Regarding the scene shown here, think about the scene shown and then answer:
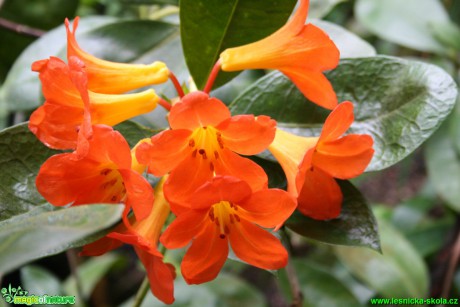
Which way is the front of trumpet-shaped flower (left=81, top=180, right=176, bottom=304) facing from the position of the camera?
facing to the left of the viewer

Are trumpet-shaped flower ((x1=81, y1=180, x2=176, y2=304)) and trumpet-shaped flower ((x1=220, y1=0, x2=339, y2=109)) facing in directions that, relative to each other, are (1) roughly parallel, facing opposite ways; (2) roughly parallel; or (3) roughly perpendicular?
roughly parallel, facing opposite ways

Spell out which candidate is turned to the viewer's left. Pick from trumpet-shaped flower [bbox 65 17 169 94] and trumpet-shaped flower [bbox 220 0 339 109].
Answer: trumpet-shaped flower [bbox 65 17 169 94]

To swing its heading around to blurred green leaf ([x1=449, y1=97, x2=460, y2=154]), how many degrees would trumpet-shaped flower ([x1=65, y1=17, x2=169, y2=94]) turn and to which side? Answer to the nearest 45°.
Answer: approximately 180°

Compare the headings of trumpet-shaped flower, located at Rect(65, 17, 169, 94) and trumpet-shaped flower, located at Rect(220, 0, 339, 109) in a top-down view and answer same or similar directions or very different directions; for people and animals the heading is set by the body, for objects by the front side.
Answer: very different directions

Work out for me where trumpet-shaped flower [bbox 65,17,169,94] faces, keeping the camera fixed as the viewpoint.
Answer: facing to the left of the viewer

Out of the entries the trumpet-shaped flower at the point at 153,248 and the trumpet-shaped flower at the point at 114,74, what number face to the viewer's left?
2

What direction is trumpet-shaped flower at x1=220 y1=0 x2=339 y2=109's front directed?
to the viewer's right

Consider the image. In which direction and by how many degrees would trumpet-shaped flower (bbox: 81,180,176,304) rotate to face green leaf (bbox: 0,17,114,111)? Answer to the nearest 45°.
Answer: approximately 45° to its right
